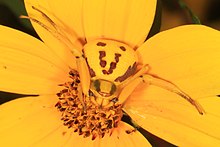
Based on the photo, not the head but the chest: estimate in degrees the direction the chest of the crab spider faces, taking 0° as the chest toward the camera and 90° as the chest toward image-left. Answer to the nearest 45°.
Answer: approximately 0°
